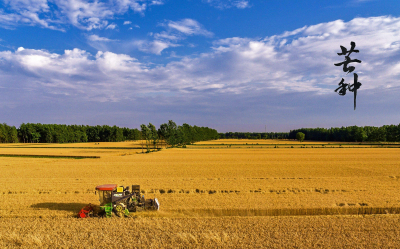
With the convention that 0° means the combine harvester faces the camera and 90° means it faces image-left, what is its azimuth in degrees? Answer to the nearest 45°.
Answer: approximately 90°
